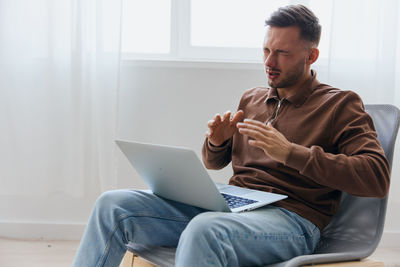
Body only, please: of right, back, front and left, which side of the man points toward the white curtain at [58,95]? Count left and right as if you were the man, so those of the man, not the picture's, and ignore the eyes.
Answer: right

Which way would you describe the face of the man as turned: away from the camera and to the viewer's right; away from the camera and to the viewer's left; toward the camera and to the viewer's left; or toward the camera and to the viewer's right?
toward the camera and to the viewer's left

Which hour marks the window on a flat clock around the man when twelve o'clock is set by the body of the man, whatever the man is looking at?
The window is roughly at 4 o'clock from the man.

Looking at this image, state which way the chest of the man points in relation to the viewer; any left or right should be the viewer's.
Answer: facing the viewer and to the left of the viewer
